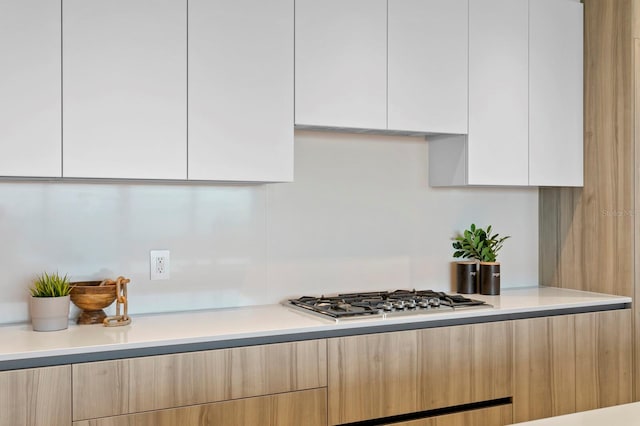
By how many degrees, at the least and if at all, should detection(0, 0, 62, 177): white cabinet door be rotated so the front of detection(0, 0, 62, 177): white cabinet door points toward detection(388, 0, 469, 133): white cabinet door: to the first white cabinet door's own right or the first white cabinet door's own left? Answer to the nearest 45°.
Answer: approximately 90° to the first white cabinet door's own left

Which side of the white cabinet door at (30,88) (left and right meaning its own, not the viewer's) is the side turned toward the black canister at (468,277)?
left

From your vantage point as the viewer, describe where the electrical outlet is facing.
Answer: facing the viewer

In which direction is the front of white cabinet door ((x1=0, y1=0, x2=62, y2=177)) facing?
toward the camera

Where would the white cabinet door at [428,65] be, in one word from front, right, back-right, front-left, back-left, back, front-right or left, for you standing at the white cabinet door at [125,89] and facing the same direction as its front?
left

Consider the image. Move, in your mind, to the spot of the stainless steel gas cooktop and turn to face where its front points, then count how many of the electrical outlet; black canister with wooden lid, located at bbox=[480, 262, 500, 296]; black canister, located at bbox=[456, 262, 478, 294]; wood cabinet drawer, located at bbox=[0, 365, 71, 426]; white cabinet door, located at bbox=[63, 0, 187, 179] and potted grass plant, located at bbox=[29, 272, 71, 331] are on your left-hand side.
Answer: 2

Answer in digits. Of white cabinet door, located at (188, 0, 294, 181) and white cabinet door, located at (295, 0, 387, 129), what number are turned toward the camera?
2

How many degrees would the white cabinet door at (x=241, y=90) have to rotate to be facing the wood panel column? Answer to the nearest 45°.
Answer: approximately 90° to its left

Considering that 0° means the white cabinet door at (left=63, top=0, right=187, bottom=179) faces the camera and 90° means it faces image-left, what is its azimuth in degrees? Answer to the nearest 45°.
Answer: approximately 0°

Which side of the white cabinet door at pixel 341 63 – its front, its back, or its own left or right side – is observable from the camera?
front

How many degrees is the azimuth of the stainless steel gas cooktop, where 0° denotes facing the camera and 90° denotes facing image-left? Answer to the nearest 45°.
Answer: approximately 315°

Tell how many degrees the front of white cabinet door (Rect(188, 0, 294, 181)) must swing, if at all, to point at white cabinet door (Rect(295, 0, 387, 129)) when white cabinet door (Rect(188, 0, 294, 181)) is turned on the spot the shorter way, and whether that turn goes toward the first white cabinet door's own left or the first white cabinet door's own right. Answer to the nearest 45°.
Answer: approximately 90° to the first white cabinet door's own left
